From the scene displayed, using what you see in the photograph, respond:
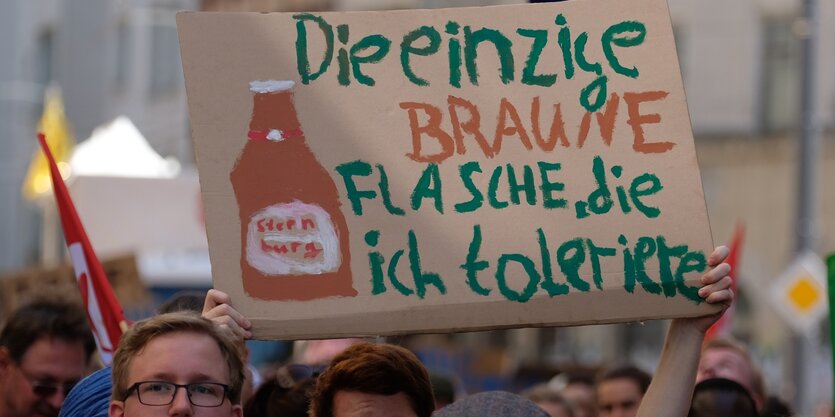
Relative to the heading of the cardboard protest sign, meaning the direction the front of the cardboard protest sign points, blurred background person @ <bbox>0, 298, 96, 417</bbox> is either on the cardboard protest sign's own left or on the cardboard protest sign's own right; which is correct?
on the cardboard protest sign's own right

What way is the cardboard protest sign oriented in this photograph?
toward the camera

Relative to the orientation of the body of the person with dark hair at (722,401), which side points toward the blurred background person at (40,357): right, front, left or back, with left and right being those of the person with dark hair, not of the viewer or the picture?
right
